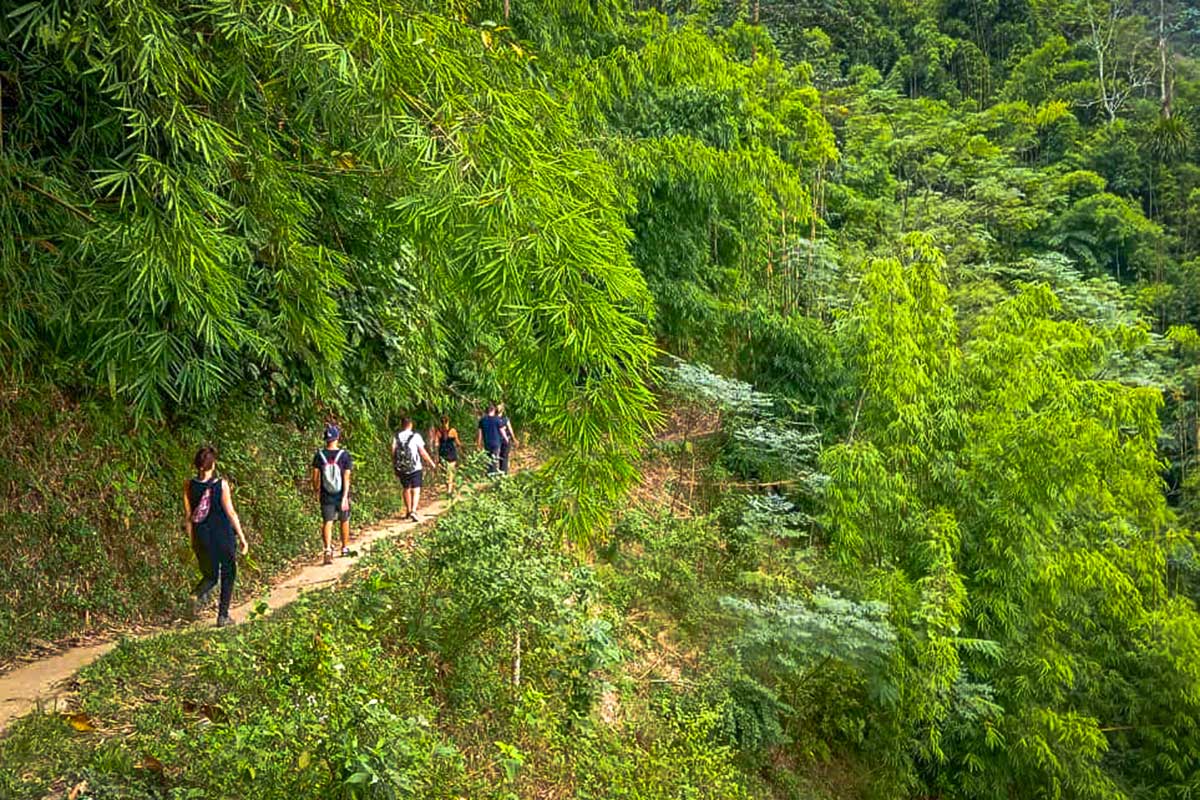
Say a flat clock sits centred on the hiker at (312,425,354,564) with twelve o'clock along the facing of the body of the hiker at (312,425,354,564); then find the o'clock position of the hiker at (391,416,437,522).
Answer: the hiker at (391,416,437,522) is roughly at 1 o'clock from the hiker at (312,425,354,564).

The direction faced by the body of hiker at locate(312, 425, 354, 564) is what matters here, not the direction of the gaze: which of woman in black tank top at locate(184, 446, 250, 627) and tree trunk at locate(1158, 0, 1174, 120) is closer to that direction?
the tree trunk

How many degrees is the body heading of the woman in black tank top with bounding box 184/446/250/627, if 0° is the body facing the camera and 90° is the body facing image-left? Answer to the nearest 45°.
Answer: approximately 225°

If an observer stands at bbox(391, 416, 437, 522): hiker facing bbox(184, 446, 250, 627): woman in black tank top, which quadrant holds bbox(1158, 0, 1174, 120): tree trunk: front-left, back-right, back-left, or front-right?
back-left

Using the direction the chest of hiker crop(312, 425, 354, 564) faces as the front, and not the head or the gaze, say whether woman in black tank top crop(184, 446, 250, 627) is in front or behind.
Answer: behind

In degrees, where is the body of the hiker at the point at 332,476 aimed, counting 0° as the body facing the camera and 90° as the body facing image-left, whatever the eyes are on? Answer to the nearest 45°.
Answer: approximately 180°

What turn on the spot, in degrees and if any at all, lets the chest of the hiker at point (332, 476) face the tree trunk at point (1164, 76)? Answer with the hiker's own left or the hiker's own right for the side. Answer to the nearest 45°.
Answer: approximately 45° to the hiker's own right
